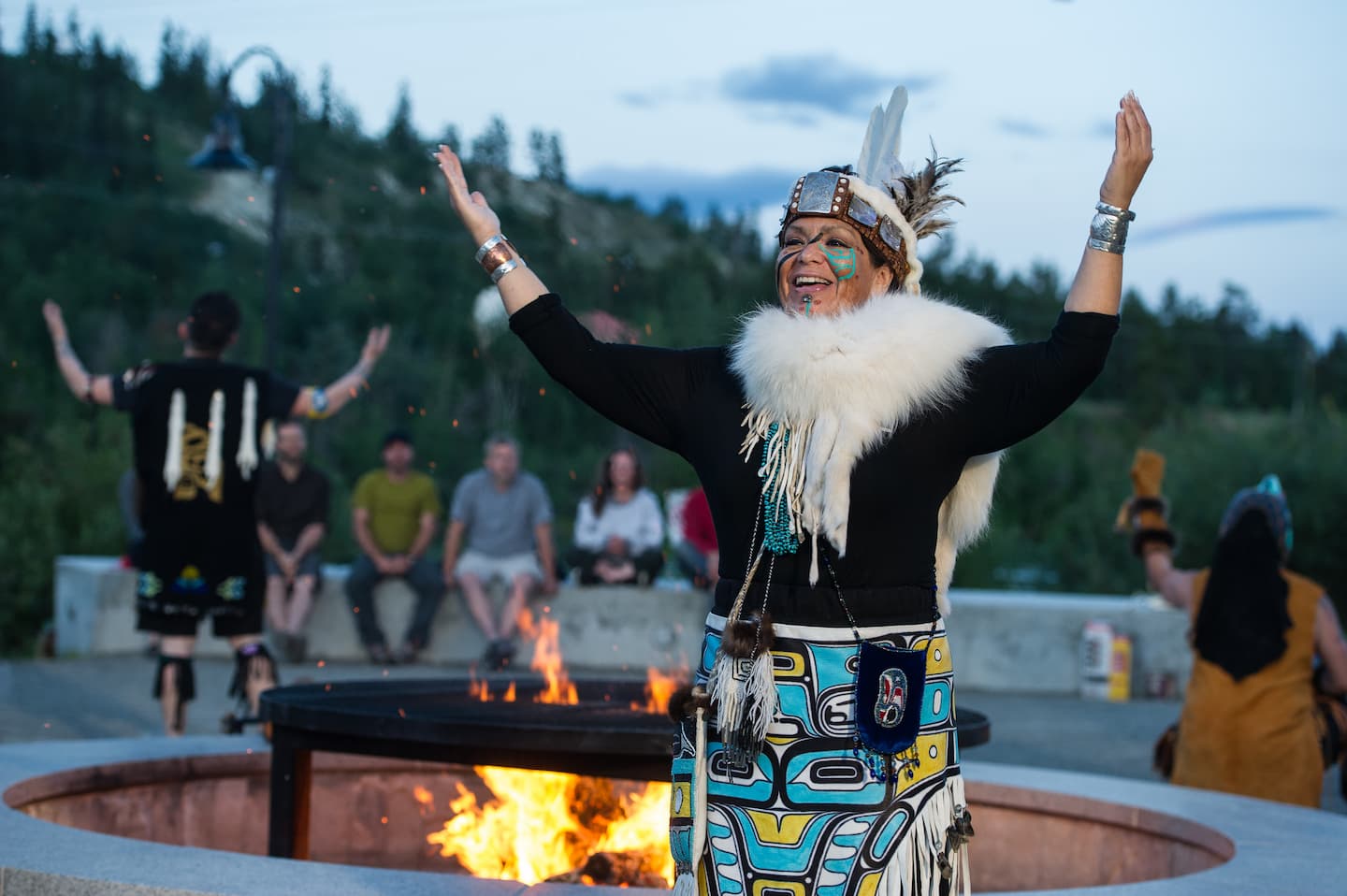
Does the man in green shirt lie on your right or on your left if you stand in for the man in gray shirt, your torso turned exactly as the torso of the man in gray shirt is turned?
on your right

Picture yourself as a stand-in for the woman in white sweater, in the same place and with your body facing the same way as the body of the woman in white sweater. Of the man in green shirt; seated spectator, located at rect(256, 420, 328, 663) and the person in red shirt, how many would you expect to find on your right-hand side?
2

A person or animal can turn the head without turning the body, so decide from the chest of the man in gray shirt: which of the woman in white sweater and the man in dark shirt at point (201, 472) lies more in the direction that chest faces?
the man in dark shirt

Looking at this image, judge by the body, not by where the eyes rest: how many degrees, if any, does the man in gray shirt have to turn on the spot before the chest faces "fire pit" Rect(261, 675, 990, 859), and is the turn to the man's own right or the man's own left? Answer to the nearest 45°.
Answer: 0° — they already face it

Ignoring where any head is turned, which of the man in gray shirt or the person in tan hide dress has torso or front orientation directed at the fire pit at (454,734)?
the man in gray shirt

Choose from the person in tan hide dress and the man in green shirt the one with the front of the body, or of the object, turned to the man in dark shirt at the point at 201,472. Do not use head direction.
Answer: the man in green shirt

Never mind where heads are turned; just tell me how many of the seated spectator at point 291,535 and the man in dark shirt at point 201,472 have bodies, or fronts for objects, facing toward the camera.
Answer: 1

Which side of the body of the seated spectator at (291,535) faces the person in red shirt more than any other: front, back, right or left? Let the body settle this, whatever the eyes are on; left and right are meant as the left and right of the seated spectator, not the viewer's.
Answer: left

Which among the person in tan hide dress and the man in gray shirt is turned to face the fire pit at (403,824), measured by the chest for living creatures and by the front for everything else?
the man in gray shirt

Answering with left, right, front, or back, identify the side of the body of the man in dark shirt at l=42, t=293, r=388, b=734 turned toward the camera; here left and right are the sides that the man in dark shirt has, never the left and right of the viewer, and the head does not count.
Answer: back

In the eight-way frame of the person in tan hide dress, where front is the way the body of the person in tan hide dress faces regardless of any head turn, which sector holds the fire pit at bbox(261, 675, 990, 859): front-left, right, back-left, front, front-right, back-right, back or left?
back-left

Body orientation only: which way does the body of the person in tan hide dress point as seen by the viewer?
away from the camera
